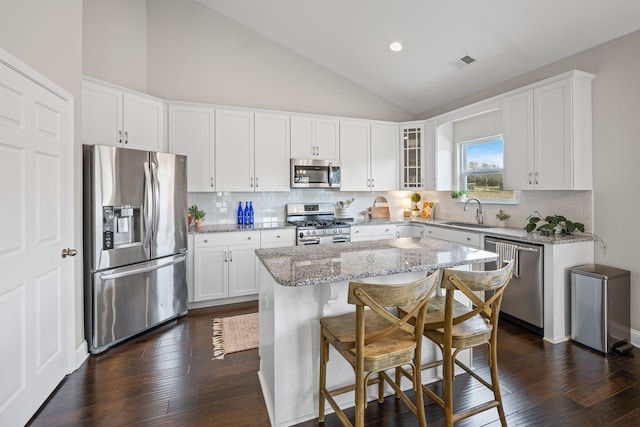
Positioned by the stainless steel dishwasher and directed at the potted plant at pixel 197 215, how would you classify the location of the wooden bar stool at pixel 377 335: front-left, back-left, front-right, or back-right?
front-left

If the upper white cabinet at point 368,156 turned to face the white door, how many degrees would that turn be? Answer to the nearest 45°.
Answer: approximately 45° to its right

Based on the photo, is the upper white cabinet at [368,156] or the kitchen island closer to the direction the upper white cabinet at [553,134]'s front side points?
the kitchen island

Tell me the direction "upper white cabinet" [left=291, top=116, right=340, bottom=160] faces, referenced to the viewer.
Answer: facing the viewer

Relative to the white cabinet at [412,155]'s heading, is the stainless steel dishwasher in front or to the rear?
in front

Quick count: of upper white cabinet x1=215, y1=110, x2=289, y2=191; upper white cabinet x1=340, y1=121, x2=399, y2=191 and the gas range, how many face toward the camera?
3

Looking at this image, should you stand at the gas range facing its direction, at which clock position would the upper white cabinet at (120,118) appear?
The upper white cabinet is roughly at 2 o'clock from the gas range.

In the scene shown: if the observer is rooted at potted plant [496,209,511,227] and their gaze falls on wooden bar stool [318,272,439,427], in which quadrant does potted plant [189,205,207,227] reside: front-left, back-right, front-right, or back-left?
front-right

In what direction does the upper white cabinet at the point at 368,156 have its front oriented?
toward the camera

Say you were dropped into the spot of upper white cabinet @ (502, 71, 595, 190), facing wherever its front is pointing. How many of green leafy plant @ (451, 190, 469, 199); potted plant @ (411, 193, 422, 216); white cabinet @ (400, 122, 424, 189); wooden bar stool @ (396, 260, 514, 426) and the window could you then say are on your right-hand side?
4

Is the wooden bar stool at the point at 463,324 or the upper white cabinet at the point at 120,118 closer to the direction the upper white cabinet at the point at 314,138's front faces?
the wooden bar stool

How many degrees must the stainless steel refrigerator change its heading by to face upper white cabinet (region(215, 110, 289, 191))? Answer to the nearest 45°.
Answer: approximately 90° to its left

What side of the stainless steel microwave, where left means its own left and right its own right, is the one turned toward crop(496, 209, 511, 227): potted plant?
left

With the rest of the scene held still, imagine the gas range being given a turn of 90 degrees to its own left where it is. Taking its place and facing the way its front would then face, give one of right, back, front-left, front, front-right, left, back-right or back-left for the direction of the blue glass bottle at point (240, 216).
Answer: back
